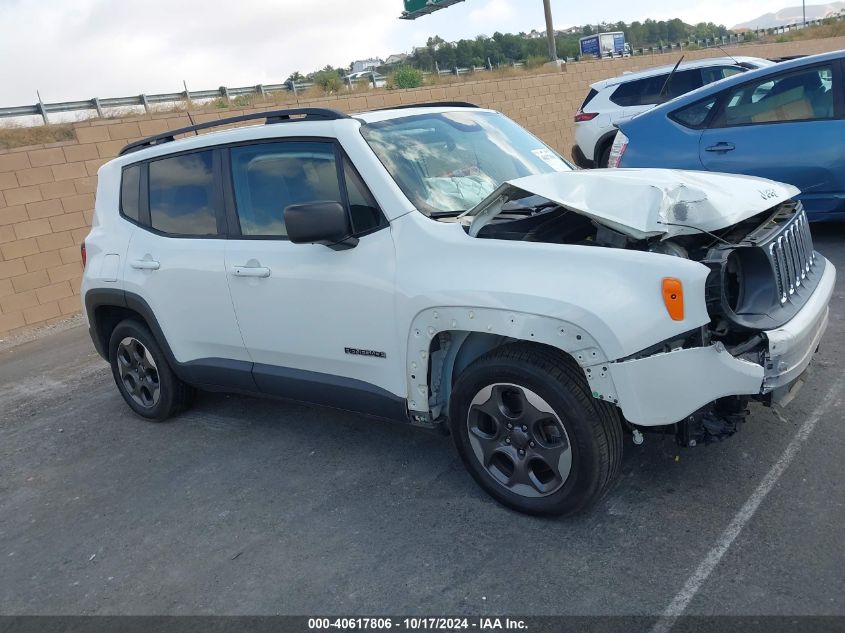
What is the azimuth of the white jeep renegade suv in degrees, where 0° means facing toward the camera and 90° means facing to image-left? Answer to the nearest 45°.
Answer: approximately 315°

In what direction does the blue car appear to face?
to the viewer's right

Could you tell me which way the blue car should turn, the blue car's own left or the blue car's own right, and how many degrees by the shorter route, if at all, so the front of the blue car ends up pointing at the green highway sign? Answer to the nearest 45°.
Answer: approximately 135° to the blue car's own left

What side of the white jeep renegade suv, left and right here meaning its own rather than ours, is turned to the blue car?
left

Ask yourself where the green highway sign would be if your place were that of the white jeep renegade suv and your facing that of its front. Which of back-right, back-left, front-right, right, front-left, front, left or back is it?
back-left
